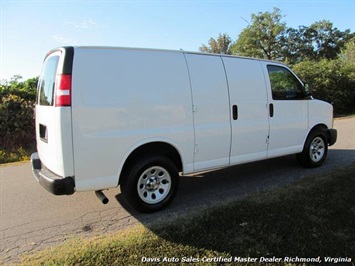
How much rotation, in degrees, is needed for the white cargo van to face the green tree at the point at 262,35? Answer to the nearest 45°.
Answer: approximately 45° to its left

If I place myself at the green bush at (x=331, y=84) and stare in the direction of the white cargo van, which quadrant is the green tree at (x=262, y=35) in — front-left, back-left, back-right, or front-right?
back-right

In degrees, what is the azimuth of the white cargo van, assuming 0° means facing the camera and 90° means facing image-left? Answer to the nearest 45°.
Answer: approximately 225°

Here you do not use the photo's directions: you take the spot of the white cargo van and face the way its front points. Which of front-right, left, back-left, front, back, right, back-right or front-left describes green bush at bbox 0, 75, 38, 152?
left

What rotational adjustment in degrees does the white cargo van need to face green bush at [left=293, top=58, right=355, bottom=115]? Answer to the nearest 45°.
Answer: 0° — it already faces it
